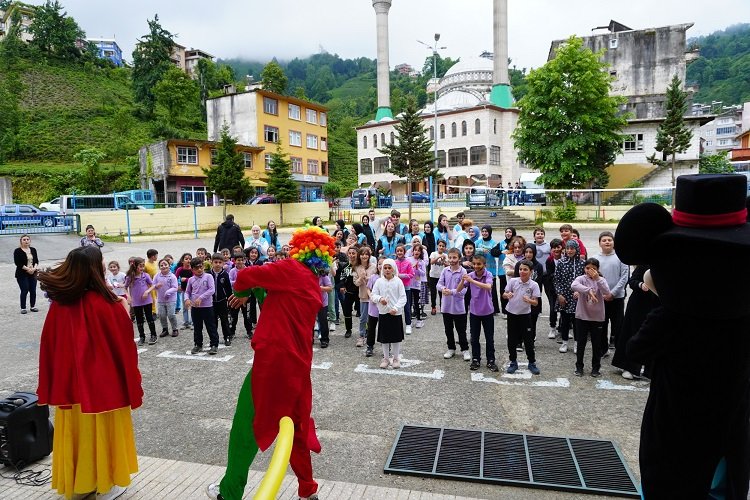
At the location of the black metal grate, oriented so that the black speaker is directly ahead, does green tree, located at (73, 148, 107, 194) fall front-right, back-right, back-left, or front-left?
front-right

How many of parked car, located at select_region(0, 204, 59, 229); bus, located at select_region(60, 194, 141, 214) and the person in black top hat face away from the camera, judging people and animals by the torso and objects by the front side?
1

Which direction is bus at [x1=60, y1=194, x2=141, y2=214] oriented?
to the viewer's right

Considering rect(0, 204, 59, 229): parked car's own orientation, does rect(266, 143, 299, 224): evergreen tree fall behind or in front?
in front

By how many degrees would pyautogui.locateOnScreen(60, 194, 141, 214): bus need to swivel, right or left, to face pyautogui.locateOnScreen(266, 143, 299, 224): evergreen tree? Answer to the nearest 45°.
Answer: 0° — it already faces it

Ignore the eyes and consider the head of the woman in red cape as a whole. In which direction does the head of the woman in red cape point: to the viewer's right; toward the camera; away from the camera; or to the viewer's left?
away from the camera

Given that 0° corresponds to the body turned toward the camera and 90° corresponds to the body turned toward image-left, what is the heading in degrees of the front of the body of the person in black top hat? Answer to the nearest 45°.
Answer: approximately 180°

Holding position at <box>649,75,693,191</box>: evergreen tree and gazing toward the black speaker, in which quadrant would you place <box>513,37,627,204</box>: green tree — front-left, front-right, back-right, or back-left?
front-right

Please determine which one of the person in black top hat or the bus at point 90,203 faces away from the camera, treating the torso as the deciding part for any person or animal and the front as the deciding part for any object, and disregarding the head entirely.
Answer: the person in black top hat

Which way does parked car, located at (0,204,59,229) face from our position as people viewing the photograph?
facing to the right of the viewer
